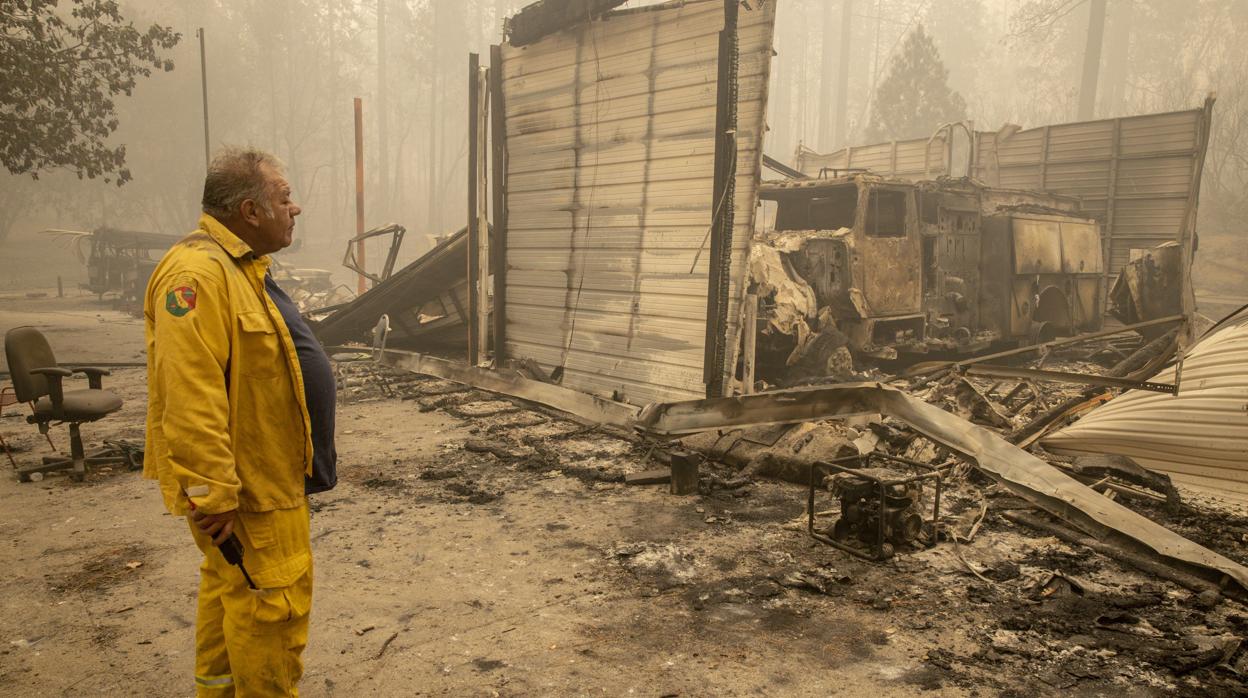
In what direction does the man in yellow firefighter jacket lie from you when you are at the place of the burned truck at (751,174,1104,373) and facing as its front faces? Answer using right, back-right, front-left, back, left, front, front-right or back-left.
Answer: front-left

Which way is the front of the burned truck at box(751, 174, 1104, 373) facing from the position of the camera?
facing the viewer and to the left of the viewer

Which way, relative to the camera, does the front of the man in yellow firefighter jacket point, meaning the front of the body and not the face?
to the viewer's right

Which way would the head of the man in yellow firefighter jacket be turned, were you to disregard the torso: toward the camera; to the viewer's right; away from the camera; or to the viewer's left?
to the viewer's right

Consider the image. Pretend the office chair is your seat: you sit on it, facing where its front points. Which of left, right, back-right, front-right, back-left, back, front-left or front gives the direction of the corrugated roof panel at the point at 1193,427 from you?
front

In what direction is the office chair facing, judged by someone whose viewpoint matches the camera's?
facing the viewer and to the right of the viewer

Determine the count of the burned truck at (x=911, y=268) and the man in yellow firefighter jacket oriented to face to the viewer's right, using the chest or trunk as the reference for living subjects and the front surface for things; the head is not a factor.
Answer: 1

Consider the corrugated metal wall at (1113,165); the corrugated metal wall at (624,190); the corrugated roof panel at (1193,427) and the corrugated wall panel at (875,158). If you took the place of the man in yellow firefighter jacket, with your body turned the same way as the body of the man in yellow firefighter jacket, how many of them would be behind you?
0

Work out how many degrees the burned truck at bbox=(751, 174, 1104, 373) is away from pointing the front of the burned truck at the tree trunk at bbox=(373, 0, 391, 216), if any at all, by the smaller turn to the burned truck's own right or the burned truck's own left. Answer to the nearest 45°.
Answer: approximately 90° to the burned truck's own right

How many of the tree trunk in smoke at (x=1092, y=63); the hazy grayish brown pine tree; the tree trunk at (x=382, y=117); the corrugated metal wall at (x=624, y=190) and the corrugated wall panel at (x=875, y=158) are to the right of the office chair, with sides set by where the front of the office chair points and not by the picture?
0

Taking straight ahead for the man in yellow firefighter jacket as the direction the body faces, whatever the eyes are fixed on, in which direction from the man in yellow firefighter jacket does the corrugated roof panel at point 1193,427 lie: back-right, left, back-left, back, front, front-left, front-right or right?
front

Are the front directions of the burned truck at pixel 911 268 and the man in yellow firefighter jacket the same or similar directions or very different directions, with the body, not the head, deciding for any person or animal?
very different directions

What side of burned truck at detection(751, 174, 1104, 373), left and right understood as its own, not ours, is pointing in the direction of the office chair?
front

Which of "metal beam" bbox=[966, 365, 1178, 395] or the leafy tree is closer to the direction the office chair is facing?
the metal beam

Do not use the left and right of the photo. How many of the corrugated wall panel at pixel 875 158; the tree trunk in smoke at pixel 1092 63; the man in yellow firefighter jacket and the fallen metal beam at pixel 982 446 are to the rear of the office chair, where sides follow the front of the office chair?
0

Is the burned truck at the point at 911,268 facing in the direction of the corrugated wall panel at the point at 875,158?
no

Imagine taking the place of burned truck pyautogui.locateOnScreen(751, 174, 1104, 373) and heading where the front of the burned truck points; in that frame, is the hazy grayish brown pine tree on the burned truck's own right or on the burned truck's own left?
on the burned truck's own right

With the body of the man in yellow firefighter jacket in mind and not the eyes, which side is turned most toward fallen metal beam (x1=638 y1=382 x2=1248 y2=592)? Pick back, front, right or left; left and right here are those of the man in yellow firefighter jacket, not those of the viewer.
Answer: front

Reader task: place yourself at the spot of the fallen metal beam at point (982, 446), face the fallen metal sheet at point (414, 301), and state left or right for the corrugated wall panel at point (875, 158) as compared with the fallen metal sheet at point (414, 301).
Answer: right

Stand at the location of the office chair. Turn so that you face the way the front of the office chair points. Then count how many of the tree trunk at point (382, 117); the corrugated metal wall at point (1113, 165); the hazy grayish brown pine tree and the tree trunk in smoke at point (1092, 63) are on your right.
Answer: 0

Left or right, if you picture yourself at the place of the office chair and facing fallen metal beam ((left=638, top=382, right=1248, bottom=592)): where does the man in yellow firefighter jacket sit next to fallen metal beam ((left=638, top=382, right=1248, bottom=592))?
right

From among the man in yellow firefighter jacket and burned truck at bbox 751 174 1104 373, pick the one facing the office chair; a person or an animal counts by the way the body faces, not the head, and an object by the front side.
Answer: the burned truck
